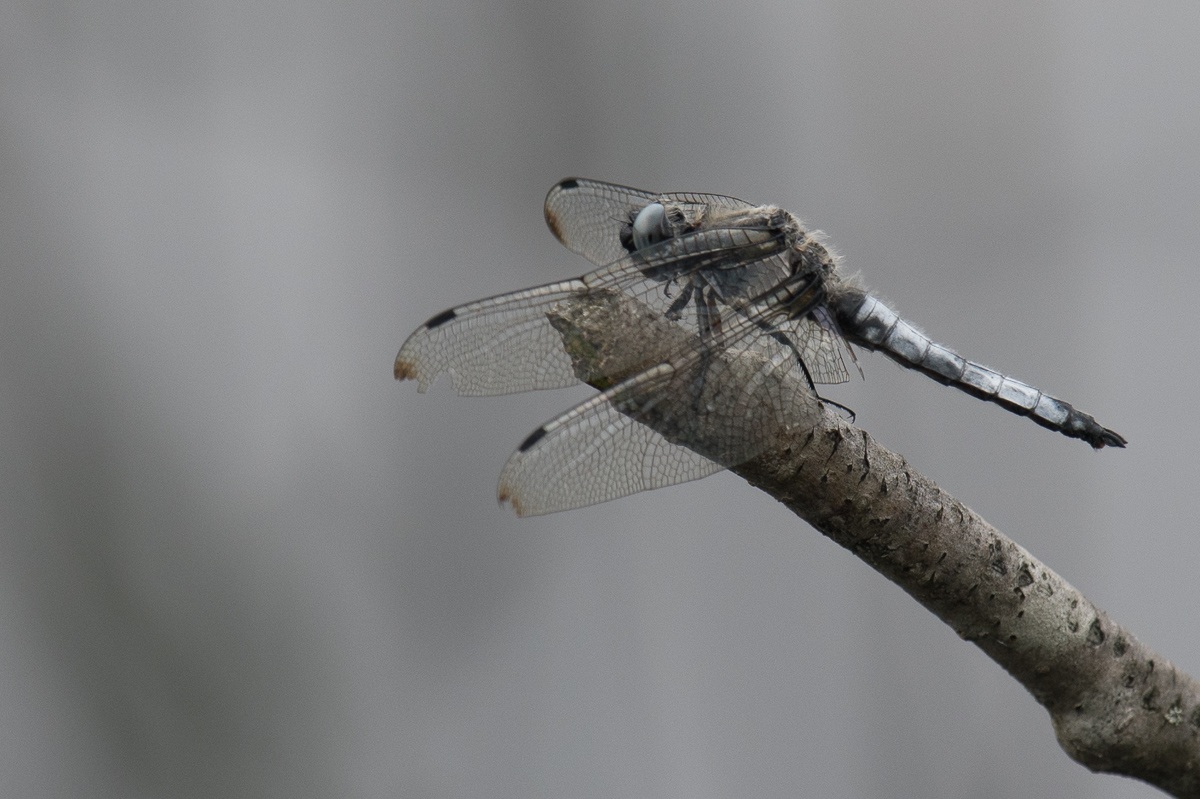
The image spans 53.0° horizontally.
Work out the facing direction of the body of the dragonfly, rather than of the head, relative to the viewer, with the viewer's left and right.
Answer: facing to the left of the viewer
